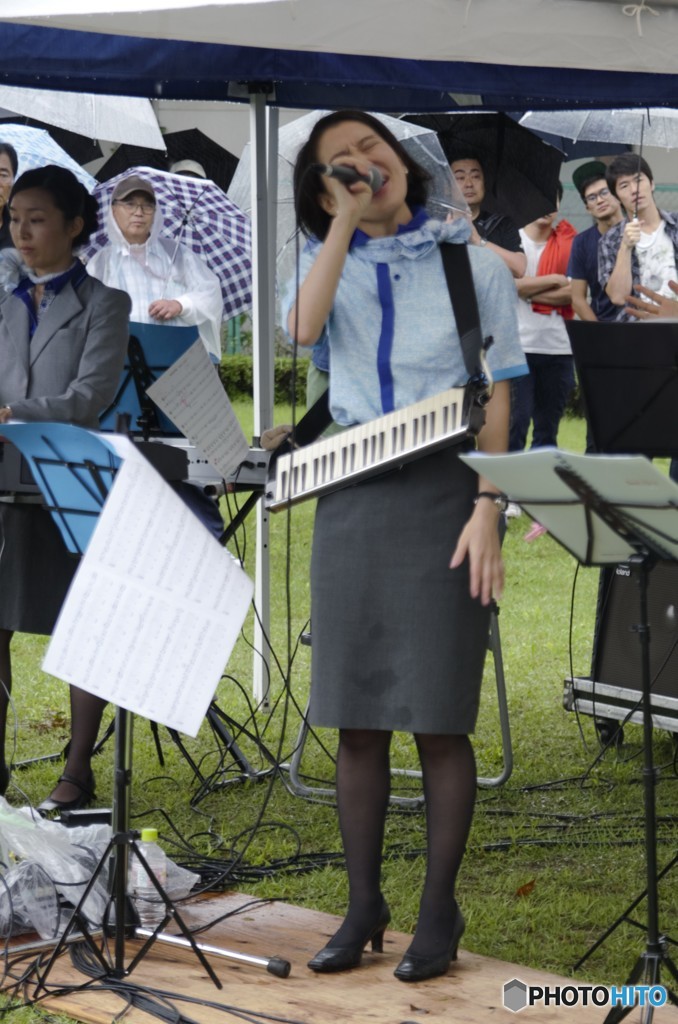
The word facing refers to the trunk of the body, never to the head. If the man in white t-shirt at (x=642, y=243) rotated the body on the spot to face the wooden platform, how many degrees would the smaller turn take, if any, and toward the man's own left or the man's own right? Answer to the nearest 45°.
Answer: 0° — they already face it

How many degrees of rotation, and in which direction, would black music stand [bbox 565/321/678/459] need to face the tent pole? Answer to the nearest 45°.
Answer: approximately 45° to its left

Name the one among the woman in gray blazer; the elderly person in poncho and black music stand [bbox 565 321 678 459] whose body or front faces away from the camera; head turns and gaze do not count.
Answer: the black music stand

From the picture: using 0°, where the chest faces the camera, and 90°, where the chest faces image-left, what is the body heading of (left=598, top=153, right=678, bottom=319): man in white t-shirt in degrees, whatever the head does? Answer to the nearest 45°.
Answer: approximately 0°

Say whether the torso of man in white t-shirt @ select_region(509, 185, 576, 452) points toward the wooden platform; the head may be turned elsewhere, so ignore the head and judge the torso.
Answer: yes

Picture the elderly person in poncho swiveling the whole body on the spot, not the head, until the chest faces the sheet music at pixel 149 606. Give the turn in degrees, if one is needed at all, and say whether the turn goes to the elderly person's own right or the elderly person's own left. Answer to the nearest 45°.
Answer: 0° — they already face it

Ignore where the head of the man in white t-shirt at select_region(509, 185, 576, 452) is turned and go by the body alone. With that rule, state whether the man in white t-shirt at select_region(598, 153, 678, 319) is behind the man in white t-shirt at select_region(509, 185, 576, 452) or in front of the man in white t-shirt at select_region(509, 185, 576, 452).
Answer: in front

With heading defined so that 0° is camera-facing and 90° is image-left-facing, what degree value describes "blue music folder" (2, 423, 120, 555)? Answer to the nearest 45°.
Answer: approximately 180°

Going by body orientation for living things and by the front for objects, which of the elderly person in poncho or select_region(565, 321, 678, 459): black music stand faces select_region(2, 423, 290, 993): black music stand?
the elderly person in poncho

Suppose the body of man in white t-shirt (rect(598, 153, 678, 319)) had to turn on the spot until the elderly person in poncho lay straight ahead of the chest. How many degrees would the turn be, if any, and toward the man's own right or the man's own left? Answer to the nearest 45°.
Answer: approximately 90° to the man's own right

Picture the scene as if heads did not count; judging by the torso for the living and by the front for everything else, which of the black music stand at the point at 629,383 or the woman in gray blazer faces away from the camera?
the black music stand

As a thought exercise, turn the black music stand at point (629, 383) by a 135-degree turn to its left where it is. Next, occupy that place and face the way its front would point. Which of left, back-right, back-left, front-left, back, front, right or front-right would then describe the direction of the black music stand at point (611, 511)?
front-left

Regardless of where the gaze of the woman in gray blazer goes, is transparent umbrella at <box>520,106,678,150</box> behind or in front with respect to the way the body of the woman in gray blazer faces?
behind
